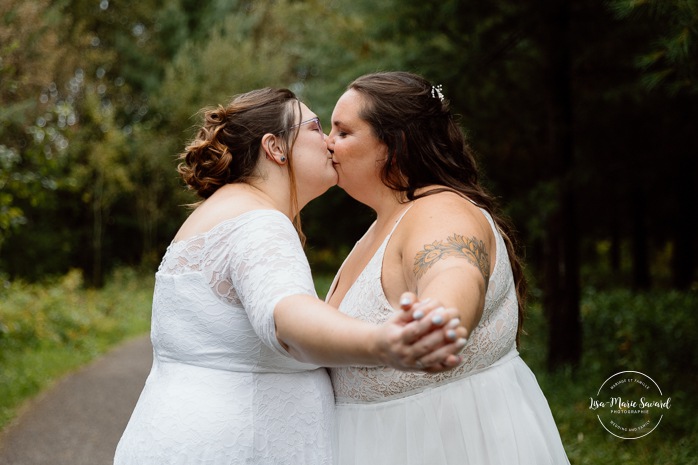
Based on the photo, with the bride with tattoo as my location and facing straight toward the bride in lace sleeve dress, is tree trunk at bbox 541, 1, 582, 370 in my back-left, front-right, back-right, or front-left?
back-right

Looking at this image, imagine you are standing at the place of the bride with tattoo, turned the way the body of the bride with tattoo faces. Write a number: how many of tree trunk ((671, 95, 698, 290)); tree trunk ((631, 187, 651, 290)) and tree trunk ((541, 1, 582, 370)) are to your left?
0

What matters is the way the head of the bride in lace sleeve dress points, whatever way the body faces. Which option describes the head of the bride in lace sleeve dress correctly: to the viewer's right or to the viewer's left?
to the viewer's right

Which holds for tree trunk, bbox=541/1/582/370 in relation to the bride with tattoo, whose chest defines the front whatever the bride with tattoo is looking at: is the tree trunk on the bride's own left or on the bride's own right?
on the bride's own right

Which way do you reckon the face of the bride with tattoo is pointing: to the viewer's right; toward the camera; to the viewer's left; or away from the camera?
to the viewer's left

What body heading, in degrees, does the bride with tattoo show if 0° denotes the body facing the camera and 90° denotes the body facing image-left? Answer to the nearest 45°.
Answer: approximately 90°

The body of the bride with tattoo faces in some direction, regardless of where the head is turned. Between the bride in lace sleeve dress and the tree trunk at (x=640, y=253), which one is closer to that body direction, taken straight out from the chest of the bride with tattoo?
the bride in lace sleeve dress

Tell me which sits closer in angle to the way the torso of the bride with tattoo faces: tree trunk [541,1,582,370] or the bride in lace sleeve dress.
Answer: the bride in lace sleeve dress

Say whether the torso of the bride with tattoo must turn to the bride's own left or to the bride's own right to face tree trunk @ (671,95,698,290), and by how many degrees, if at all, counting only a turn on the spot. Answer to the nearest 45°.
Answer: approximately 90° to the bride's own right

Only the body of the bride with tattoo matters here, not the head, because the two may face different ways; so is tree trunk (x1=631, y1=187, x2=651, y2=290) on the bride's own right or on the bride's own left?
on the bride's own right
